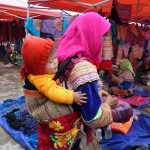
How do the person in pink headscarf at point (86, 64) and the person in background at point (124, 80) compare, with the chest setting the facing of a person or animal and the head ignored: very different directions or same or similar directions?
very different directions

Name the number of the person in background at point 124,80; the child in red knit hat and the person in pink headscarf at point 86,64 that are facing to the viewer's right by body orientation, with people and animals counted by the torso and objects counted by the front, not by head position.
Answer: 2

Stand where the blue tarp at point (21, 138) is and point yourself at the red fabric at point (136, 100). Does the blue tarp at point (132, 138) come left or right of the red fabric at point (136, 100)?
right

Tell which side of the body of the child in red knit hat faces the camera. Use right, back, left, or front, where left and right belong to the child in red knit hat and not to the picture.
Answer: right

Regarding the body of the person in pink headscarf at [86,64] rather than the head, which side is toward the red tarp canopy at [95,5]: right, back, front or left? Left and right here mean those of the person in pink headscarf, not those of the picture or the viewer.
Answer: left

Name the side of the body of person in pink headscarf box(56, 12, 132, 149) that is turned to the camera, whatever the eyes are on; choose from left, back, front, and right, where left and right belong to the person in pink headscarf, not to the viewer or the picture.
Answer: right
